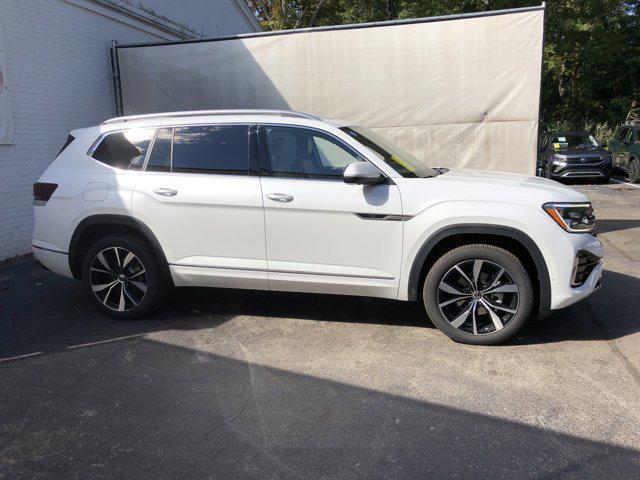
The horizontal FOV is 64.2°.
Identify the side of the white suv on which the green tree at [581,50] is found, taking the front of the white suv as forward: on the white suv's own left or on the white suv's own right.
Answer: on the white suv's own left

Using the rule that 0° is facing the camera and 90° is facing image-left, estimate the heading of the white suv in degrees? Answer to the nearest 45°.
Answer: approximately 270°
